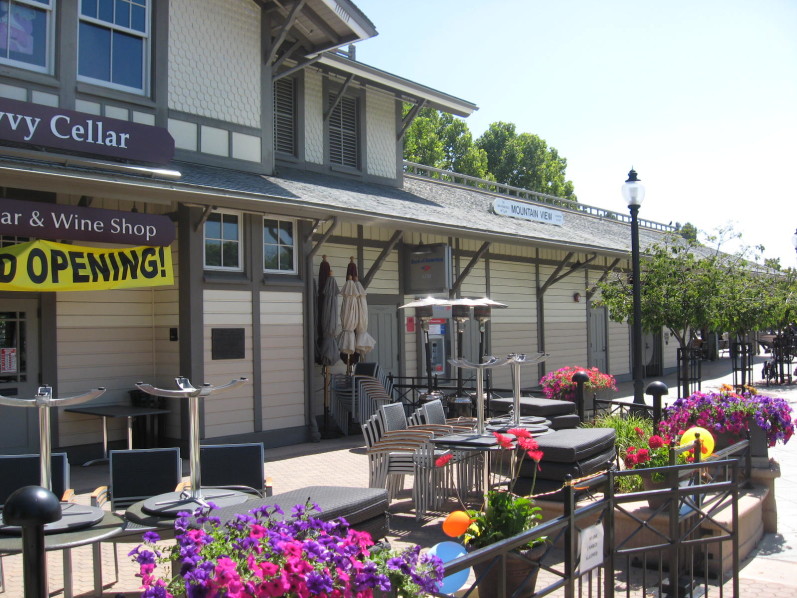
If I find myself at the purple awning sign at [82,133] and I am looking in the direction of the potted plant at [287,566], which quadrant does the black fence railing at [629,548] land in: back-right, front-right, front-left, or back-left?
front-left

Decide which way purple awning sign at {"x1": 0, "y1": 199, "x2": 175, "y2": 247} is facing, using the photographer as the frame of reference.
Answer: facing the viewer and to the right of the viewer

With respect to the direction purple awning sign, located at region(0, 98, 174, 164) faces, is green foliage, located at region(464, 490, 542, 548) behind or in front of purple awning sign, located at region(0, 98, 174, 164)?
in front

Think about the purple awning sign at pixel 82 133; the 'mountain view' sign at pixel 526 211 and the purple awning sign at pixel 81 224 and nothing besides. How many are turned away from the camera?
0

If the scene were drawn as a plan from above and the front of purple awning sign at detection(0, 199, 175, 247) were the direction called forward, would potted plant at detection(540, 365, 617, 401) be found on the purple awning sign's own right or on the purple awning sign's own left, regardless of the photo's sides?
on the purple awning sign's own left

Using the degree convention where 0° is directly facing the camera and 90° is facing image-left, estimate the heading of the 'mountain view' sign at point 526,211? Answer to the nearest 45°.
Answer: approximately 315°

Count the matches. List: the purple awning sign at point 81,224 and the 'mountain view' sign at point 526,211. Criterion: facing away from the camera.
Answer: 0

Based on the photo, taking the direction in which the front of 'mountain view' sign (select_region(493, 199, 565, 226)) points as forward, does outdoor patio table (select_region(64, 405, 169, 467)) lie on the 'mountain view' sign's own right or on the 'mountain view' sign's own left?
on the 'mountain view' sign's own right

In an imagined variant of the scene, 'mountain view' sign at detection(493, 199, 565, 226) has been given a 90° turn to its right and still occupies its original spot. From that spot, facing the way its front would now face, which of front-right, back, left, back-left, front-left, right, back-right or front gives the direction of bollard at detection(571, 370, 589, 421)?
front-left

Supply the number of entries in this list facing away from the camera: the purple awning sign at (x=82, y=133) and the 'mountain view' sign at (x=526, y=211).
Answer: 0

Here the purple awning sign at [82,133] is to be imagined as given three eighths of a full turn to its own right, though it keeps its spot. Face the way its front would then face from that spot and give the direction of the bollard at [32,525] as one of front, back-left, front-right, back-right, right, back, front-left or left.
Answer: left

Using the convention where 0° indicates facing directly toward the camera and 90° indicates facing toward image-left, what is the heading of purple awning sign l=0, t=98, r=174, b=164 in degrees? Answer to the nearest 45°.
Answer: approximately 315°

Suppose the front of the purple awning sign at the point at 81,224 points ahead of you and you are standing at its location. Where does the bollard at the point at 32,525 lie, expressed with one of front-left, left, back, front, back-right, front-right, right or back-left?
front-right

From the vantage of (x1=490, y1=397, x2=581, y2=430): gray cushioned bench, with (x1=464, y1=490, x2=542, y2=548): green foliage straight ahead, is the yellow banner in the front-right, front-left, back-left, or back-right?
front-right

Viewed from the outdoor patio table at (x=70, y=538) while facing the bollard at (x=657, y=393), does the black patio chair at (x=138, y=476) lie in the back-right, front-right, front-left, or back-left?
front-left

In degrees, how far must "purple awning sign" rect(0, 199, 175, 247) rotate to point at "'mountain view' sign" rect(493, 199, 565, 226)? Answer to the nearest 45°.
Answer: approximately 90° to its left

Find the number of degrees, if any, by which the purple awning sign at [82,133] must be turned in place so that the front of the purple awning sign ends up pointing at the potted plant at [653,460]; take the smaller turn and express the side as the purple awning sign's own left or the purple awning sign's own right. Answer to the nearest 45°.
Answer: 0° — it already faces it

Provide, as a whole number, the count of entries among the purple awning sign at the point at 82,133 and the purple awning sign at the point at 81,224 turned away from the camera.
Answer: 0
